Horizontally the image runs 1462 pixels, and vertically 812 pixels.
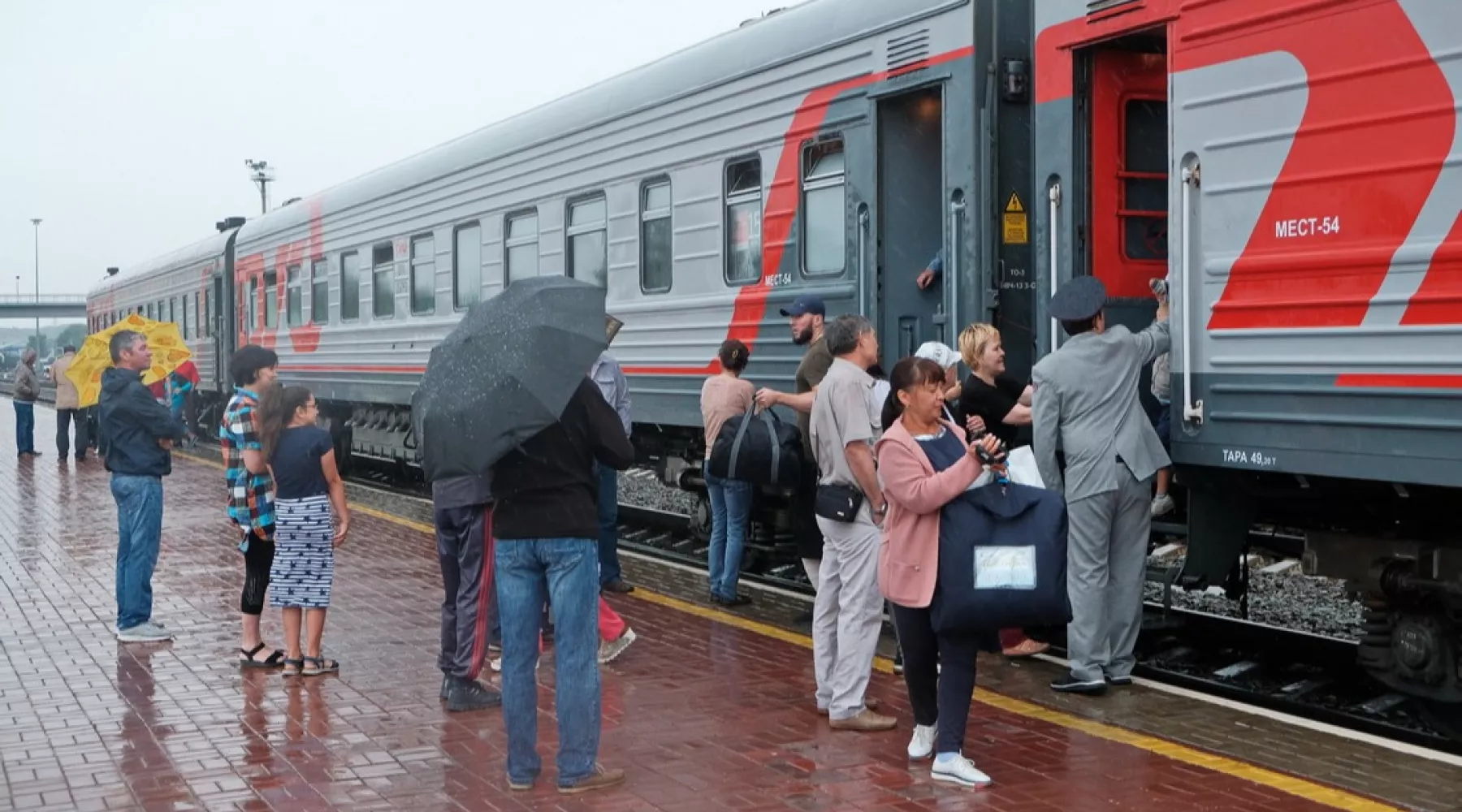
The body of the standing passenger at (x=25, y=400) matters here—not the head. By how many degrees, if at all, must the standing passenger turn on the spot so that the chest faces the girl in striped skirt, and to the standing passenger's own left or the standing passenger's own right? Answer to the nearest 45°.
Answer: approximately 90° to the standing passenger's own right

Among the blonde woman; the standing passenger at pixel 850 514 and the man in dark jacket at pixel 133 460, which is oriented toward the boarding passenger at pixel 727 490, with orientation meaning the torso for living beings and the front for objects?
the man in dark jacket

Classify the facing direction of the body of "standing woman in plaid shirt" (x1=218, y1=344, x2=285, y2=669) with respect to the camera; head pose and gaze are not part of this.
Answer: to the viewer's right

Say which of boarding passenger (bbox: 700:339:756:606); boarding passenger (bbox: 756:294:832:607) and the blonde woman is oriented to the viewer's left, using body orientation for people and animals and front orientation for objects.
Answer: boarding passenger (bbox: 756:294:832:607)

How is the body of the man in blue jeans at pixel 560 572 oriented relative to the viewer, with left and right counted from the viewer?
facing away from the viewer and to the right of the viewer

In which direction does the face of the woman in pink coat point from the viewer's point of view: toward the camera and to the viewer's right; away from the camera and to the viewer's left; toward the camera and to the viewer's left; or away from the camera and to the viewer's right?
toward the camera and to the viewer's right

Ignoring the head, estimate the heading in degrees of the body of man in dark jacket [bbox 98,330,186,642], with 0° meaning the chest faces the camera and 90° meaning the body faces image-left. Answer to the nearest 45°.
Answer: approximately 270°

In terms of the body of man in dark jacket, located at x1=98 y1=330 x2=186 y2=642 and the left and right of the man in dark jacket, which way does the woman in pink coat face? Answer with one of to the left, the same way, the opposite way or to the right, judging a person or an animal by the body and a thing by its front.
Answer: to the right

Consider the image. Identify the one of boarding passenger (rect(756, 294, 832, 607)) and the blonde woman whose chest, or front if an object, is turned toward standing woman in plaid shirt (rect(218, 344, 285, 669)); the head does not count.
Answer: boarding passenger (rect(756, 294, 832, 607))

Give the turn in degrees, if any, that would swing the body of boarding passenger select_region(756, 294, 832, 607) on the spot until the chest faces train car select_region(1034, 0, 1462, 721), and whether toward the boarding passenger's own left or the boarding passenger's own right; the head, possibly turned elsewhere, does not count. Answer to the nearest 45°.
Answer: approximately 135° to the boarding passenger's own left

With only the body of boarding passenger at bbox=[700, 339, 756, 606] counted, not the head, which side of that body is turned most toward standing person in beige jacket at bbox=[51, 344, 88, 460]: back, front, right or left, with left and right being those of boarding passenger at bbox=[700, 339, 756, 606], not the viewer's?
left

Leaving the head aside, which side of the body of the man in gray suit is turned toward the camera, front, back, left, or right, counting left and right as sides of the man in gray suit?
back

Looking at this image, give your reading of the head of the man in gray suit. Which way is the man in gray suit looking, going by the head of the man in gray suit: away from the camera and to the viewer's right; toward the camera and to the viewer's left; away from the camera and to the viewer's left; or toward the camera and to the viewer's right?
away from the camera and to the viewer's right

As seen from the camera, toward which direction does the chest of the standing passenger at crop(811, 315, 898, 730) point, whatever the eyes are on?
to the viewer's right
